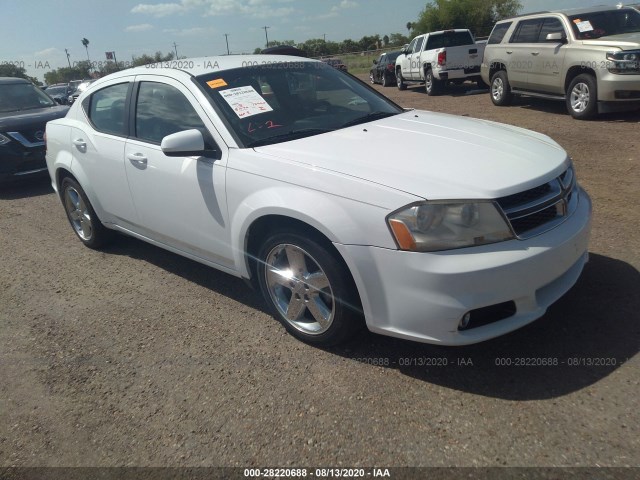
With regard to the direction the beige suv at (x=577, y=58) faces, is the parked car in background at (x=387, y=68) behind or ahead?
behind

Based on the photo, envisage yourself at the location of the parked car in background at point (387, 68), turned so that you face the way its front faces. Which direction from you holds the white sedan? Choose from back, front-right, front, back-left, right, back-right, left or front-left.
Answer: back-left

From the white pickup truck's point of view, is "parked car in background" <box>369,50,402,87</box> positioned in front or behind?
in front

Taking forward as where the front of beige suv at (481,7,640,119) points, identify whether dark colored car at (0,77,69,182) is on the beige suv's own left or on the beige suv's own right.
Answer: on the beige suv's own right

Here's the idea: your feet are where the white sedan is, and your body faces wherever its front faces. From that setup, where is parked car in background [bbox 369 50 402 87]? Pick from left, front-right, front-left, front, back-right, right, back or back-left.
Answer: back-left

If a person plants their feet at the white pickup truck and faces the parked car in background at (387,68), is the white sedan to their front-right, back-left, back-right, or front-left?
back-left

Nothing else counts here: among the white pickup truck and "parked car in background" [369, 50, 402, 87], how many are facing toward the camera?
0

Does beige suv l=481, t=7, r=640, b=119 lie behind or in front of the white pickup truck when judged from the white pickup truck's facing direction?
behind

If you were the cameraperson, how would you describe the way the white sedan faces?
facing the viewer and to the right of the viewer

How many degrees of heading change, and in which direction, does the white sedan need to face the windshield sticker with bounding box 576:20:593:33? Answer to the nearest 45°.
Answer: approximately 90° to its left

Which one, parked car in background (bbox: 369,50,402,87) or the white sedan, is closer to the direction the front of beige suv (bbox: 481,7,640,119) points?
the white sedan

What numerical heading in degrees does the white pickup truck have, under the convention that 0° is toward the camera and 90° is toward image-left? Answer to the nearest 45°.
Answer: approximately 135°
